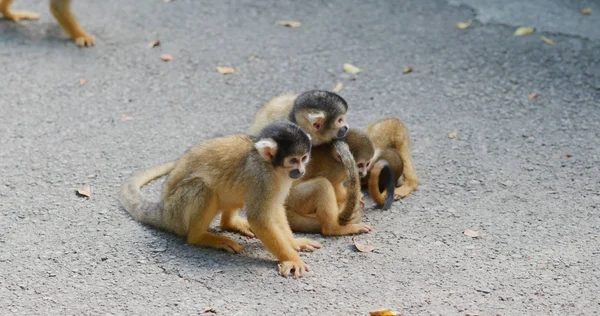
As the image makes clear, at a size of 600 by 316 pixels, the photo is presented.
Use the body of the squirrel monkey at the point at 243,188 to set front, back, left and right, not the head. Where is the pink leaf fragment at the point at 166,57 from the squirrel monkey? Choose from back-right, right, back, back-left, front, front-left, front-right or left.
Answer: back-left

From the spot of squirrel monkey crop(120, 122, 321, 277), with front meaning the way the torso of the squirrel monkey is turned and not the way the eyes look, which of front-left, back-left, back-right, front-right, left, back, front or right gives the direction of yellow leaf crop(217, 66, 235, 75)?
back-left

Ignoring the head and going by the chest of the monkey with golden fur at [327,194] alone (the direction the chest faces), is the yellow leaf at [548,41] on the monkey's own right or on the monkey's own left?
on the monkey's own left

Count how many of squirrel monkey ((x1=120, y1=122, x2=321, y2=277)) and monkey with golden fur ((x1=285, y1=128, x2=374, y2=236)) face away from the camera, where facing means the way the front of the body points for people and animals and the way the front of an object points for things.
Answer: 0

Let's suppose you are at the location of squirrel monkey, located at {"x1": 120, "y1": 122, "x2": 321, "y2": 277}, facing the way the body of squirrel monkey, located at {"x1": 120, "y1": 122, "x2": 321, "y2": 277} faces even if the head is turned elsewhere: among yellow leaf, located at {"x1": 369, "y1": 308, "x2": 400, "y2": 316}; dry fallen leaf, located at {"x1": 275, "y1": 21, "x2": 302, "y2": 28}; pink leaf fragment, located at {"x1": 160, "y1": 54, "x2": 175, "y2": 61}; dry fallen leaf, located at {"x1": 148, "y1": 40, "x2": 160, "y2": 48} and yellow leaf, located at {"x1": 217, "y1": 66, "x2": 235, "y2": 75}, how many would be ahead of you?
1

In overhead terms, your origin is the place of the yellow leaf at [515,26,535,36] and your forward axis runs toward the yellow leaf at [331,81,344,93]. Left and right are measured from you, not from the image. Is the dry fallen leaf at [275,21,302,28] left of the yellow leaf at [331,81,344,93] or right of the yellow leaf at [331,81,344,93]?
right

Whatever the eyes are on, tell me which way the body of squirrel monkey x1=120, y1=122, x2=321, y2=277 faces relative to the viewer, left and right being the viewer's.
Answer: facing the viewer and to the right of the viewer
